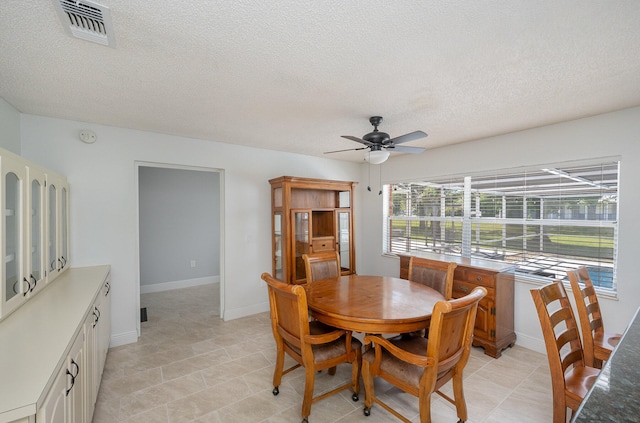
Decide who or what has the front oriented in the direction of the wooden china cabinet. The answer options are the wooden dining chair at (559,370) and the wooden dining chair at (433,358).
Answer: the wooden dining chair at (433,358)

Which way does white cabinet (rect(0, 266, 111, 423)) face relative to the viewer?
to the viewer's right

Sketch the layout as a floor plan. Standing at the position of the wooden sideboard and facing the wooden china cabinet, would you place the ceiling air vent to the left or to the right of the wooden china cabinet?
left

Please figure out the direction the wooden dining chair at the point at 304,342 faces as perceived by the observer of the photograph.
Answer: facing away from the viewer and to the right of the viewer

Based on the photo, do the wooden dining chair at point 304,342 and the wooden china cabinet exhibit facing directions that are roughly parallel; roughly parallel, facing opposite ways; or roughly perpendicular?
roughly perpendicular

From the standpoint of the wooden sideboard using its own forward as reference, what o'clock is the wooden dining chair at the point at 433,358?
The wooden dining chair is roughly at 11 o'clock from the wooden sideboard.

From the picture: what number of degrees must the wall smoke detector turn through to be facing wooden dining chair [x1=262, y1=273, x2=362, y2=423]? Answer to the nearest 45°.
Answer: approximately 45° to its left

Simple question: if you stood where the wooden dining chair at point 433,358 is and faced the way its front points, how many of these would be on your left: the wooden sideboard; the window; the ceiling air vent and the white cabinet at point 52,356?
2
